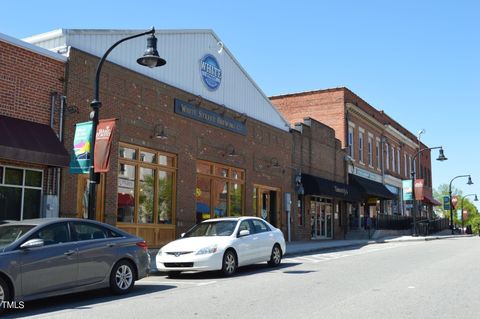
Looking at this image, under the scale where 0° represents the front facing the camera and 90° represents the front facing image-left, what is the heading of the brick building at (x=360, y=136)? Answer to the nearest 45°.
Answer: approximately 315°

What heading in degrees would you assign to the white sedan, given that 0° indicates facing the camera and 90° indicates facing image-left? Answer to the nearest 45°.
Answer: approximately 45°

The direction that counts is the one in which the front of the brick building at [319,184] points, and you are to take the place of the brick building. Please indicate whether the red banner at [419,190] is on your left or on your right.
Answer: on your left

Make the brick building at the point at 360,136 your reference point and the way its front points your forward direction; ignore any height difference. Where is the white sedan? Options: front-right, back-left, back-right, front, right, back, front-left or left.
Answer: front-right

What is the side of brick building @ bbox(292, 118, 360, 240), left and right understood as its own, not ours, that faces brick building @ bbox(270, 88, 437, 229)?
left

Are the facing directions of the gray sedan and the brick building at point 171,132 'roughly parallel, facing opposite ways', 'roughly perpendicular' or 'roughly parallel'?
roughly perpendicular

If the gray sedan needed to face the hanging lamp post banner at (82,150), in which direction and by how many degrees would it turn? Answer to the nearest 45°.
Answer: approximately 135° to its right

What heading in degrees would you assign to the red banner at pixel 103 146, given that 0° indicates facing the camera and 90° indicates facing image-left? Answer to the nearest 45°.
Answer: approximately 0°

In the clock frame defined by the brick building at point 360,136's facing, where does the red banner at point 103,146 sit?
The red banner is roughly at 2 o'clock from the brick building.

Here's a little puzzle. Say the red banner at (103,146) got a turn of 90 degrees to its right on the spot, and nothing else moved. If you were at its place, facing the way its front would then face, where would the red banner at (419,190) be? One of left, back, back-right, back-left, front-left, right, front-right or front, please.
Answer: back-right

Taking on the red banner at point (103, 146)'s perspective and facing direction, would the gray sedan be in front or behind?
in front

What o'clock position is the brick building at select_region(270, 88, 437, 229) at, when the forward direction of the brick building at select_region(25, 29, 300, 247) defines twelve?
the brick building at select_region(270, 88, 437, 229) is roughly at 9 o'clock from the brick building at select_region(25, 29, 300, 247).
